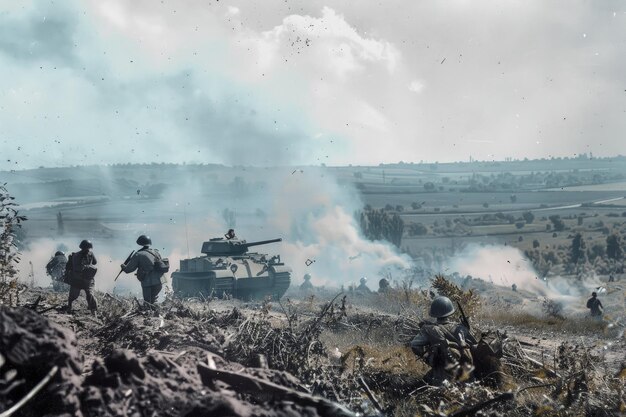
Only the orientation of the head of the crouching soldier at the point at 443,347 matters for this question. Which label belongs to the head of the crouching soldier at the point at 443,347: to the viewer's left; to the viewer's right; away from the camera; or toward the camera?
away from the camera

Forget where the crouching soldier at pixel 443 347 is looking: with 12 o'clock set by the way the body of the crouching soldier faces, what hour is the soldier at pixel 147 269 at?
The soldier is roughly at 10 o'clock from the crouching soldier.

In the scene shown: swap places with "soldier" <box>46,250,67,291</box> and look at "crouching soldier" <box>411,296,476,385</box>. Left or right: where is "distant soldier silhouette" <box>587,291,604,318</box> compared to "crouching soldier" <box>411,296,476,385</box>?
left

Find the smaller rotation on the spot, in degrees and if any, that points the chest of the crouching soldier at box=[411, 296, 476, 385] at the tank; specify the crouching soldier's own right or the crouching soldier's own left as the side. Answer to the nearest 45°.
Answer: approximately 45° to the crouching soldier's own left

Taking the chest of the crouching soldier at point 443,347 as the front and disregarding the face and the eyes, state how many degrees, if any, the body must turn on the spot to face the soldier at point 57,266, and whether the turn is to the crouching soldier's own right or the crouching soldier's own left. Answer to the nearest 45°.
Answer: approximately 45° to the crouching soldier's own left

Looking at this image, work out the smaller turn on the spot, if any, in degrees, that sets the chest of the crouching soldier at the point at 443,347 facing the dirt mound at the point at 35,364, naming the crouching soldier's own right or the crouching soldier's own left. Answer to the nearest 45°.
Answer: approximately 135° to the crouching soldier's own left

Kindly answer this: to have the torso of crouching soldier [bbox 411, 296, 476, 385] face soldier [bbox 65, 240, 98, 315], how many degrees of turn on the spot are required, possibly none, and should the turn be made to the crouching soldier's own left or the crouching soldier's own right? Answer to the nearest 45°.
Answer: approximately 45° to the crouching soldier's own left

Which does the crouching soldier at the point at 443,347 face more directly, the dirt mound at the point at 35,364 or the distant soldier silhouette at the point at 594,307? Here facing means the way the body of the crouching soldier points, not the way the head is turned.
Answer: the distant soldier silhouette

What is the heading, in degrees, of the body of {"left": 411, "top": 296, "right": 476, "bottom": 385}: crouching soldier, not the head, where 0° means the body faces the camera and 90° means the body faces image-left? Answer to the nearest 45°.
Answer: approximately 180°
